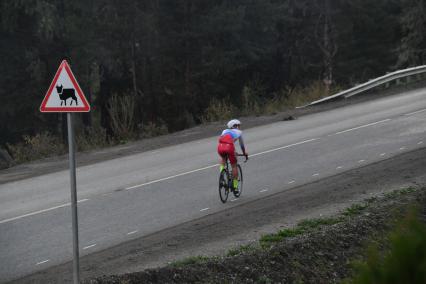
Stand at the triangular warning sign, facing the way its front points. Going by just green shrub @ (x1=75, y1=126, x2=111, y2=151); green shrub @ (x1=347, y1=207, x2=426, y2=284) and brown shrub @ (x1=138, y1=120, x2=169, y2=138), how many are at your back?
2

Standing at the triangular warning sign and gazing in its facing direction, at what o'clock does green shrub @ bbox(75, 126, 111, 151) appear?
The green shrub is roughly at 6 o'clock from the triangular warning sign.

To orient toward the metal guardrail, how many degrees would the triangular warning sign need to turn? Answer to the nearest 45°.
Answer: approximately 135° to its left

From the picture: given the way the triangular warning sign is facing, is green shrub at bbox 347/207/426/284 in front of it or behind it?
in front

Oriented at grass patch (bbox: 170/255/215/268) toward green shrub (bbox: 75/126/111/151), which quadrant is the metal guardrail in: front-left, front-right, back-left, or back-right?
front-right

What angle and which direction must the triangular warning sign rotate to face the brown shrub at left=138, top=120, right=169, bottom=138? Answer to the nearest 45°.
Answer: approximately 180°

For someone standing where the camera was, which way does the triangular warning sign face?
facing the viewer

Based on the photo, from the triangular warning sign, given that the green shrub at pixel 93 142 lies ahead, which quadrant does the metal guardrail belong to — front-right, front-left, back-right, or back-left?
front-right

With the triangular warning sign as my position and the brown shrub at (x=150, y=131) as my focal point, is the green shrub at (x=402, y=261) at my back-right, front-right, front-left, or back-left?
back-right
